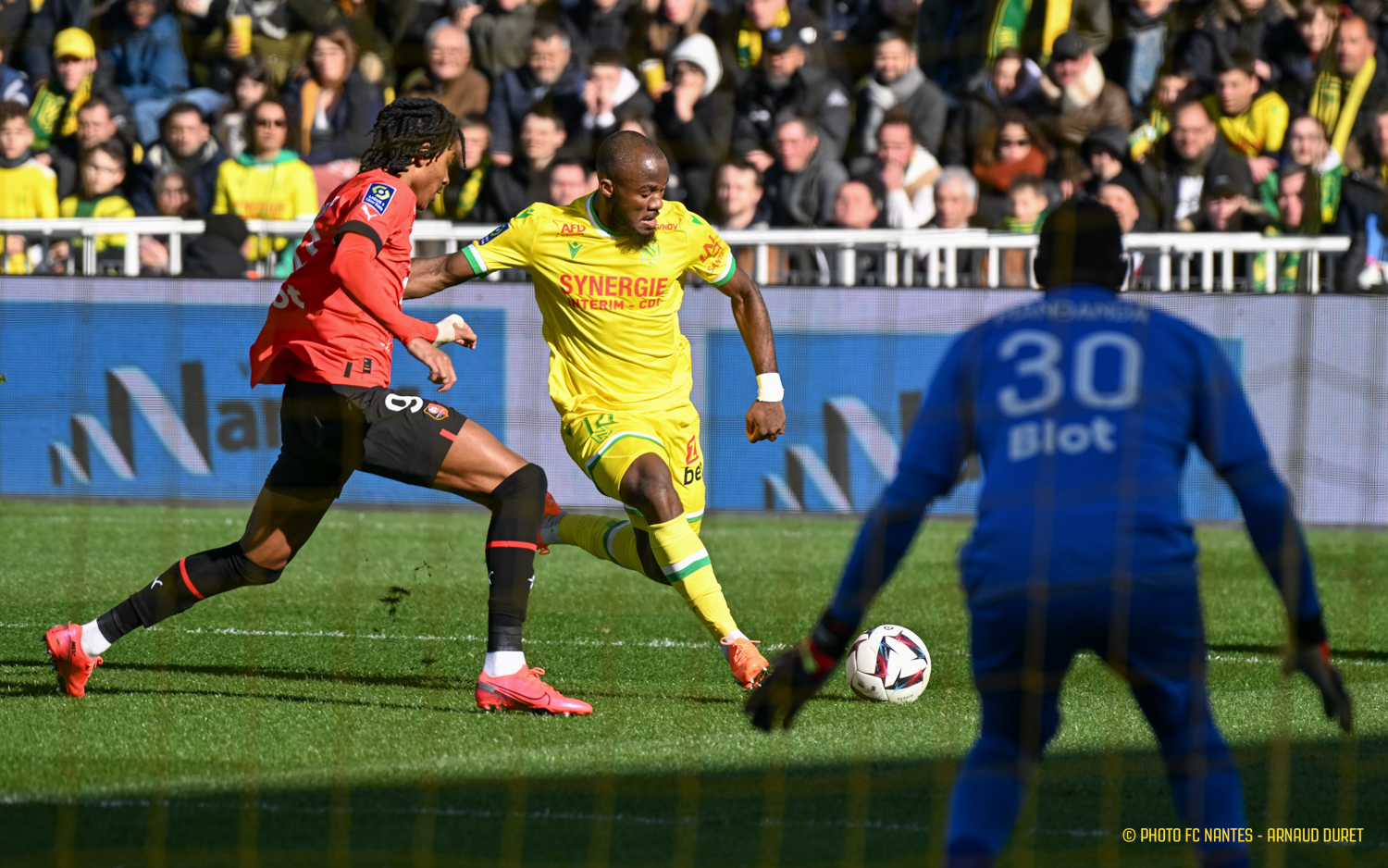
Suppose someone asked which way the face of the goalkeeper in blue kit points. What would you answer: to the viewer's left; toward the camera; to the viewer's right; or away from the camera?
away from the camera

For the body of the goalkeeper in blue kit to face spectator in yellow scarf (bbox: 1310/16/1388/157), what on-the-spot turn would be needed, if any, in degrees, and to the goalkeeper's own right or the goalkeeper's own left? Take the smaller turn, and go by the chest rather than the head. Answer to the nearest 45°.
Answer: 0° — they already face them

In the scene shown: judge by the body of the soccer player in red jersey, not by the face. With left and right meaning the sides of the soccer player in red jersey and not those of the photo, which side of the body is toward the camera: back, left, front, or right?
right

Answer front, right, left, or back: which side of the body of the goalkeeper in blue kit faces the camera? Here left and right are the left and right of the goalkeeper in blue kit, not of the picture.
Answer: back

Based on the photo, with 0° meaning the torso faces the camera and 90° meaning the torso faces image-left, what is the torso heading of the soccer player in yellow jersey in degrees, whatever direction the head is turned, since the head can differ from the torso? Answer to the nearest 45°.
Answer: approximately 315°

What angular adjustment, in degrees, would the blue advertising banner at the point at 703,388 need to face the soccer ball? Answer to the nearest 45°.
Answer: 0° — it already faces it

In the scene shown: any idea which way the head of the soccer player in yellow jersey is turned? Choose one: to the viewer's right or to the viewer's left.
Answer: to the viewer's right

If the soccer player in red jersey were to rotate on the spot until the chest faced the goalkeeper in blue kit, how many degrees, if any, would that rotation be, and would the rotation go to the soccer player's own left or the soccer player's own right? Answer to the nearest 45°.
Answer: approximately 45° to the soccer player's own right
